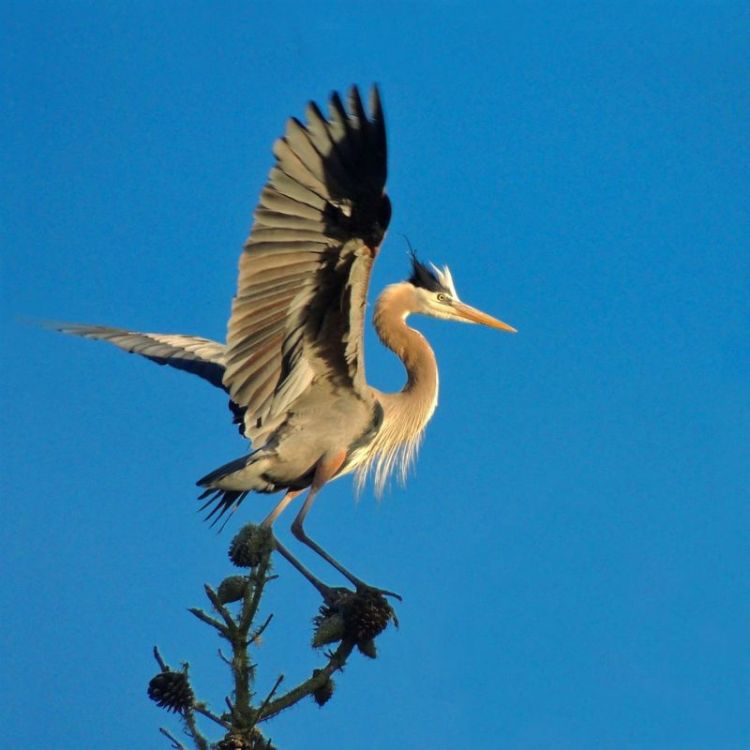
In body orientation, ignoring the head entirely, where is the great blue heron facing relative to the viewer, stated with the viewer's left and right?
facing to the right of the viewer
